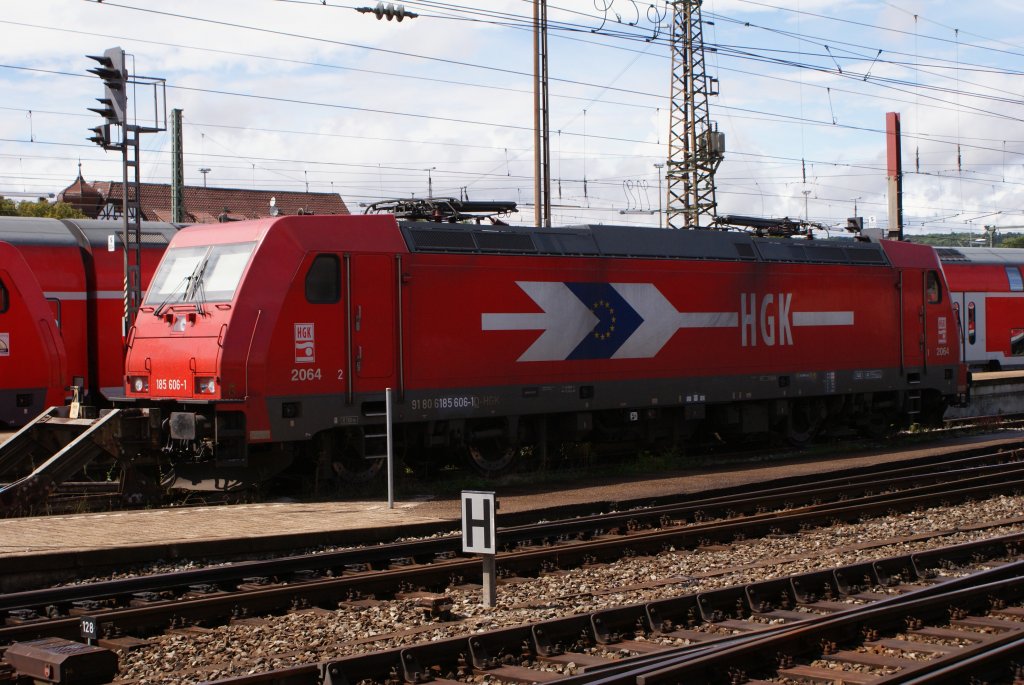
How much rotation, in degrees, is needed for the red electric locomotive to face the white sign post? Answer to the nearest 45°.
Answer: approximately 45° to its left

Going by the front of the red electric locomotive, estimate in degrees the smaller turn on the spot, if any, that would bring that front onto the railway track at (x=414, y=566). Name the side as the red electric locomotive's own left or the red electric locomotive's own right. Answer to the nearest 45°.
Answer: approximately 45° to the red electric locomotive's own left

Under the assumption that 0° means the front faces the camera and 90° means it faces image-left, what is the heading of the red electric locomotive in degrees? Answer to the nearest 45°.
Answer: approximately 45°
